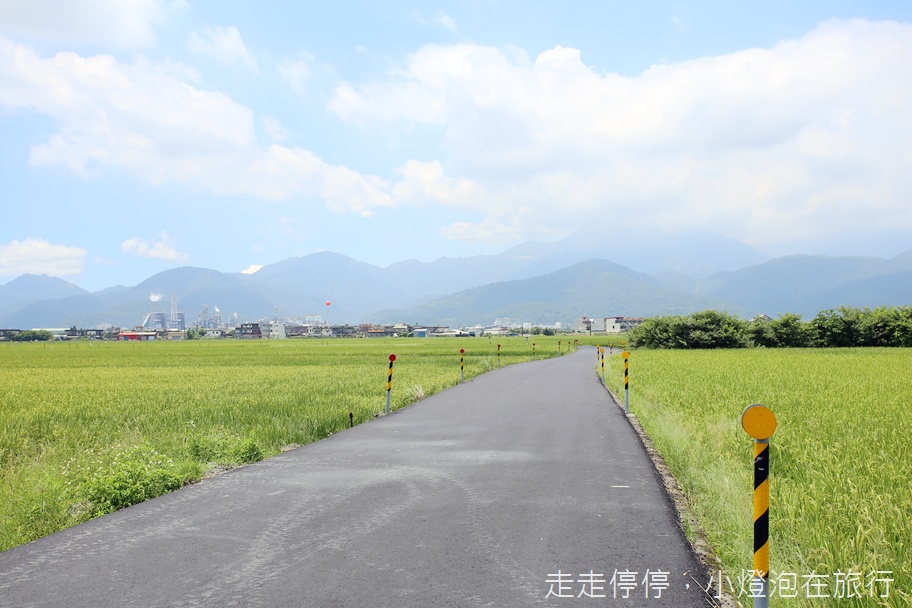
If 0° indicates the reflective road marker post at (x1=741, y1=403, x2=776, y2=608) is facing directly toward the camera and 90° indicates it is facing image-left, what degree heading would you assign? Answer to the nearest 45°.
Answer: approximately 0°
